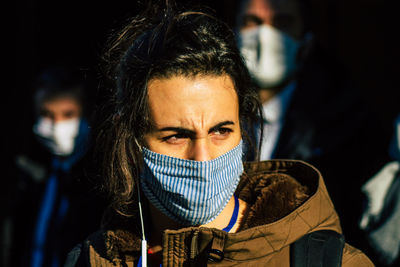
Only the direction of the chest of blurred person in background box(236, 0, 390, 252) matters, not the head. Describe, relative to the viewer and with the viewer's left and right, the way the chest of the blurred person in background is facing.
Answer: facing the viewer and to the left of the viewer

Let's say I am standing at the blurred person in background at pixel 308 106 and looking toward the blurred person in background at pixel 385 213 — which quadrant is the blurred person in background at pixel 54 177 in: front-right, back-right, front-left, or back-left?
back-right

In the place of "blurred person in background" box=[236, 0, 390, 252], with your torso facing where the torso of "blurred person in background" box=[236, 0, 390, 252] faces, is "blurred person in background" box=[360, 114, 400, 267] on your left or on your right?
on your left

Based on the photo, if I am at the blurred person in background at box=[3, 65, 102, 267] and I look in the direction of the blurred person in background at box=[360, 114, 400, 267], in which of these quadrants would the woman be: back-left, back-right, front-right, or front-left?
front-right

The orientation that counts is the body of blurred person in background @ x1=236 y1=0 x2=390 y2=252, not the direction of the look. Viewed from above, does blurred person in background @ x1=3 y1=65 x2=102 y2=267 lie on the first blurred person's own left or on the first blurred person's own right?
on the first blurred person's own right
